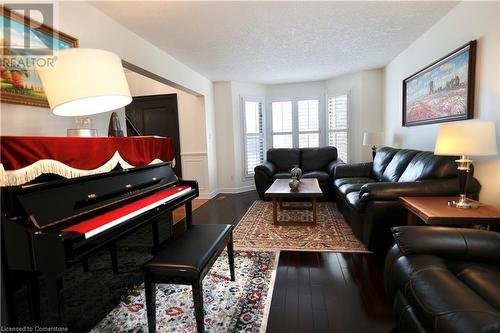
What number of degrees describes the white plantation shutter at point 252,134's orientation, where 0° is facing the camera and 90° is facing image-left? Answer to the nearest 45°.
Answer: approximately 315°

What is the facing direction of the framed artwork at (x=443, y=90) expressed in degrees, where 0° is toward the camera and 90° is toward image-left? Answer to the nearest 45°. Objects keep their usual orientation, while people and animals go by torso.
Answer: approximately 45°

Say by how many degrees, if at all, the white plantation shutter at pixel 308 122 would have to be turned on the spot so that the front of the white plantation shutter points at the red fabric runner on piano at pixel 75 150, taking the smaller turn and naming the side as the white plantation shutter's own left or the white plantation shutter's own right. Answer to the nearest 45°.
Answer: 0° — it already faces it
